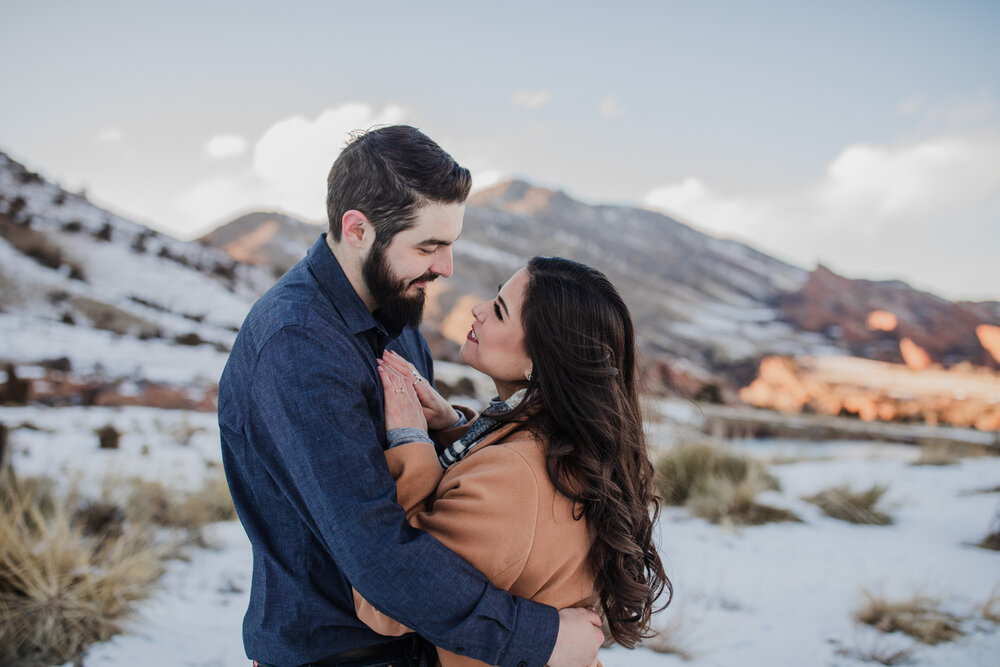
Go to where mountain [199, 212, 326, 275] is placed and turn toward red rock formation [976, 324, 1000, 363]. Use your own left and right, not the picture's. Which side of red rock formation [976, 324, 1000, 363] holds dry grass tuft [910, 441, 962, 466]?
right

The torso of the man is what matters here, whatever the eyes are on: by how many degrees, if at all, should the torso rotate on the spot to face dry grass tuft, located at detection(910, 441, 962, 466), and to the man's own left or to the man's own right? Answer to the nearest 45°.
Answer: approximately 45° to the man's own left

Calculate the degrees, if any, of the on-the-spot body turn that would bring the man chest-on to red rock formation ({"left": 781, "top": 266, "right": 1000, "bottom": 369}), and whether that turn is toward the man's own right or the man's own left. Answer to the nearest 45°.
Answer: approximately 45° to the man's own left

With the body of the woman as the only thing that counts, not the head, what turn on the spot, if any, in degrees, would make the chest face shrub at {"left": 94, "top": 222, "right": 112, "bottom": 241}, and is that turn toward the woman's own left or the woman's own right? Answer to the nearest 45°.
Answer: approximately 45° to the woman's own right

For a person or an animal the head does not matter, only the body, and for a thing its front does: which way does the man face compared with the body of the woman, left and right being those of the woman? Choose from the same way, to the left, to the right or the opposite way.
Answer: the opposite way

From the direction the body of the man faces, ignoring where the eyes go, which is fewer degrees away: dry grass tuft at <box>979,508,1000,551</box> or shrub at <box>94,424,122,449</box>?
the dry grass tuft

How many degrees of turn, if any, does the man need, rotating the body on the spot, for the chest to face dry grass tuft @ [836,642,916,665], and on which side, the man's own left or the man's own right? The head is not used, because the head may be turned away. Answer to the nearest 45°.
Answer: approximately 45° to the man's own left

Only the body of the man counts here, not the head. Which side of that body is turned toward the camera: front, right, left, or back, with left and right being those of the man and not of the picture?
right

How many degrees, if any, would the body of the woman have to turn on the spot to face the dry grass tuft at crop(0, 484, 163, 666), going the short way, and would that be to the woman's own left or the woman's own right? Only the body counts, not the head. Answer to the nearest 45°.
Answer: approximately 45° to the woman's own right

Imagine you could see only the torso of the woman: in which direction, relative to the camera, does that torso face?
to the viewer's left
